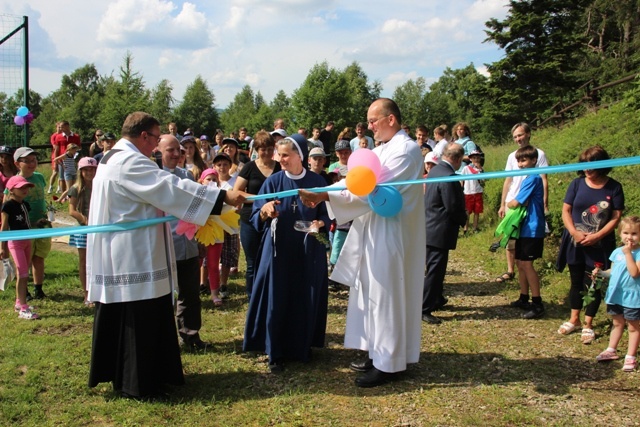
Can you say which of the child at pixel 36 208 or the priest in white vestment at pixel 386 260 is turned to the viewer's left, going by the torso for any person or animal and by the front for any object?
the priest in white vestment

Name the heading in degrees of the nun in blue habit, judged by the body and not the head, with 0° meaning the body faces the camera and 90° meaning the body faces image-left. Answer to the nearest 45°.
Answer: approximately 0°

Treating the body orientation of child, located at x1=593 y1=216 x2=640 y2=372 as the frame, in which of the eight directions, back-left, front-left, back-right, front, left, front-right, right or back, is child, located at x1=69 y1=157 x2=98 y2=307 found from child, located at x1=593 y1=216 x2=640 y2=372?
front-right

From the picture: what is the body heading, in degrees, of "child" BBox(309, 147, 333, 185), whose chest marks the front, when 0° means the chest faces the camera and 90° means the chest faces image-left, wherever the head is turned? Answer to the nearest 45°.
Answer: approximately 0°

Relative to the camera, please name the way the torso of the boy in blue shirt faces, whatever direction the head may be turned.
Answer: to the viewer's left

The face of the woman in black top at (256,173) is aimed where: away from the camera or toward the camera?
toward the camera

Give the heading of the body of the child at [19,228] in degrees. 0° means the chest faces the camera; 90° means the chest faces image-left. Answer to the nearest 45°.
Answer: approximately 315°

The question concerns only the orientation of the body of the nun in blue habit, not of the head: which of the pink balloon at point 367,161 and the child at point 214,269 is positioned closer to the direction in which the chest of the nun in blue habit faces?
the pink balloon

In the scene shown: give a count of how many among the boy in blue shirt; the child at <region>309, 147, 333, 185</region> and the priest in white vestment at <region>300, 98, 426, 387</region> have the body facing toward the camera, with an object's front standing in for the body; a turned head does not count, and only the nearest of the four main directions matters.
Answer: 1

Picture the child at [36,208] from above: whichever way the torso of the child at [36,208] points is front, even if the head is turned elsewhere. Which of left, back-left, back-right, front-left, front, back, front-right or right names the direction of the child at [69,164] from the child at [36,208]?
back-left

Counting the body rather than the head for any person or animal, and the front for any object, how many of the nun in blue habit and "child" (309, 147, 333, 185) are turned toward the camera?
2

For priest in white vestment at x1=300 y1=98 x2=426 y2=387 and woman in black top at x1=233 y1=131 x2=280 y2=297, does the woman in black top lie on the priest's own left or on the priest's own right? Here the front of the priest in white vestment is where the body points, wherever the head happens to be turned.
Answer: on the priest's own right

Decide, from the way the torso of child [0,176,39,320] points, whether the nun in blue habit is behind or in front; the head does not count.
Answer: in front

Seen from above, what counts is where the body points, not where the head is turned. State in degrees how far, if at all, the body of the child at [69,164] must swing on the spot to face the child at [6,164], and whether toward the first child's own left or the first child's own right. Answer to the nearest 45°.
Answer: approximately 45° to the first child's own right

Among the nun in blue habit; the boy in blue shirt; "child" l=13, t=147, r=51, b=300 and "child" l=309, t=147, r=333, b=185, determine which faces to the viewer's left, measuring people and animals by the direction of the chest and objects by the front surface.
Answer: the boy in blue shirt

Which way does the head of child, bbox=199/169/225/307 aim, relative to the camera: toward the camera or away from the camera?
toward the camera

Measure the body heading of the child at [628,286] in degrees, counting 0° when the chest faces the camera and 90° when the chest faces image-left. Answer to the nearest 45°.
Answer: approximately 45°

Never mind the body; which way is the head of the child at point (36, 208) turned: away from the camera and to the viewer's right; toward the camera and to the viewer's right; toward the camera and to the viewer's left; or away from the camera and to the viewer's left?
toward the camera and to the viewer's right
